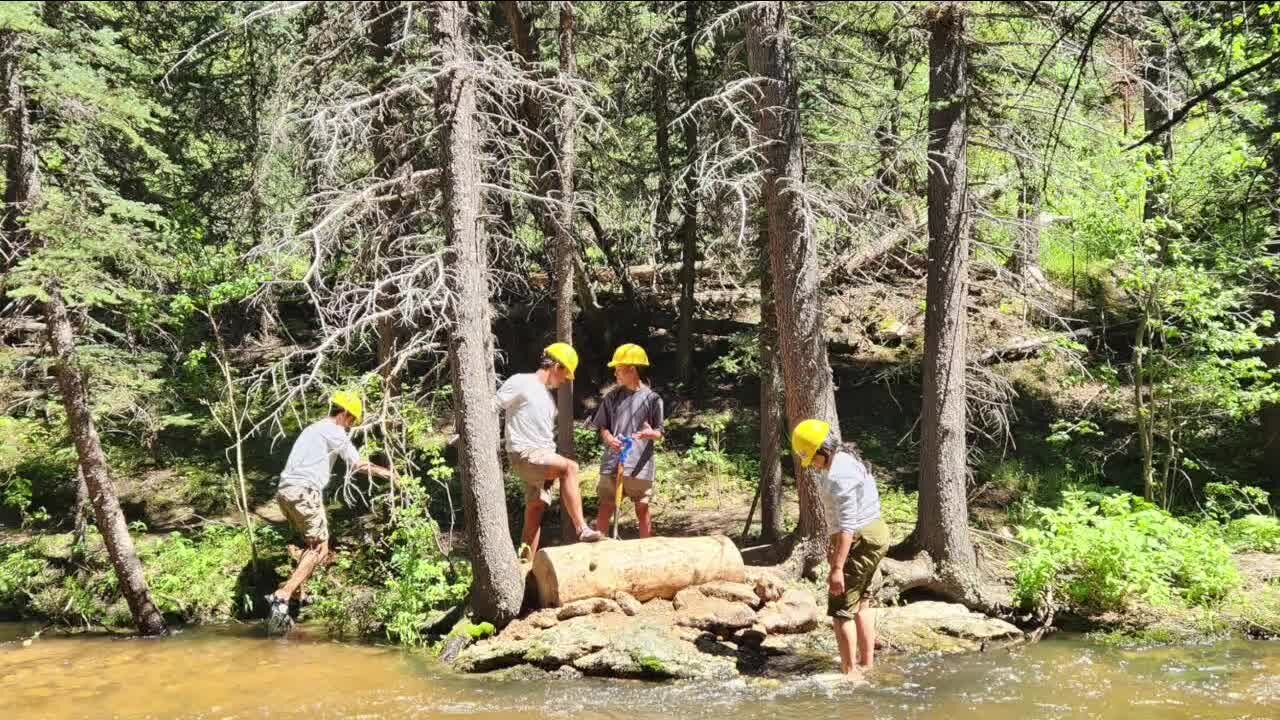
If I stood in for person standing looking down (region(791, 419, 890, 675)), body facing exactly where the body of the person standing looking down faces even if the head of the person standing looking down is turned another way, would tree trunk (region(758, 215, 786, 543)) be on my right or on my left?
on my right

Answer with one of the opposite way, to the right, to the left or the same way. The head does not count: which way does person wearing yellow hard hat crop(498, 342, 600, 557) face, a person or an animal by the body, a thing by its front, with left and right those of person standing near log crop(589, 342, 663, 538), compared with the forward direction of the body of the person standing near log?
to the left

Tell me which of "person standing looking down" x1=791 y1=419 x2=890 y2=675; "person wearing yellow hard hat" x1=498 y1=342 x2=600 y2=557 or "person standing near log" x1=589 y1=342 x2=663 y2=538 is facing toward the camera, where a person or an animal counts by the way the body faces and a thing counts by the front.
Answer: the person standing near log

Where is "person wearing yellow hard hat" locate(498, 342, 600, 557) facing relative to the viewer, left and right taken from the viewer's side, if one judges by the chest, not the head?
facing to the right of the viewer

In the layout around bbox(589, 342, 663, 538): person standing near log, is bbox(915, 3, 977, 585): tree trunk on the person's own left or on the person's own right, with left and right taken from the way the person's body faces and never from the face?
on the person's own left

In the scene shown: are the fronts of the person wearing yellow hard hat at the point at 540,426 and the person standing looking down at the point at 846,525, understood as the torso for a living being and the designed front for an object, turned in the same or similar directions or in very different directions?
very different directions

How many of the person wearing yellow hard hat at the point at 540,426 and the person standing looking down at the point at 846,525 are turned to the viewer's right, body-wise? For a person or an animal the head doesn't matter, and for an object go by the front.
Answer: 1

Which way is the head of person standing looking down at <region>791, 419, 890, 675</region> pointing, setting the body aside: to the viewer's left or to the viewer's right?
to the viewer's left

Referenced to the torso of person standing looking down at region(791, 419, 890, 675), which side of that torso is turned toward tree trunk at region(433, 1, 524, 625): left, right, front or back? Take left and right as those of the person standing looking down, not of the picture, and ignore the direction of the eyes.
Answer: front

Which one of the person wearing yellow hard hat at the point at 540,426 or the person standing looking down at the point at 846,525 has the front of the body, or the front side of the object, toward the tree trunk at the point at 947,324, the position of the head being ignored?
the person wearing yellow hard hat

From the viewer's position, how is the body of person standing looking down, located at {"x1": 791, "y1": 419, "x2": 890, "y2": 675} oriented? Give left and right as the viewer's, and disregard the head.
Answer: facing to the left of the viewer

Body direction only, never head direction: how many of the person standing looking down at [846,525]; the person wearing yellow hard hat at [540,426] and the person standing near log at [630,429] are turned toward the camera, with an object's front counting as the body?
1

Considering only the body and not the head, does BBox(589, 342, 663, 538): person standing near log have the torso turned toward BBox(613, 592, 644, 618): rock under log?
yes
